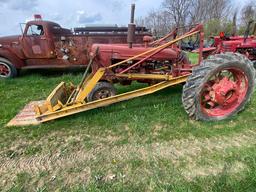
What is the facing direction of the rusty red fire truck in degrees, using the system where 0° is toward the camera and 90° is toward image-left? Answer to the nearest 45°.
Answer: approximately 90°

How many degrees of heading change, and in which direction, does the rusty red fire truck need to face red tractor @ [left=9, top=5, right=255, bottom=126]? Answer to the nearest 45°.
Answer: approximately 135° to its left
